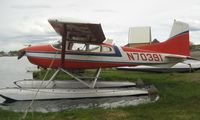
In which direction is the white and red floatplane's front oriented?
to the viewer's left
